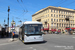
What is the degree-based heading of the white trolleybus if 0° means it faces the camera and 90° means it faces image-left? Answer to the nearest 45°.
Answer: approximately 0°
